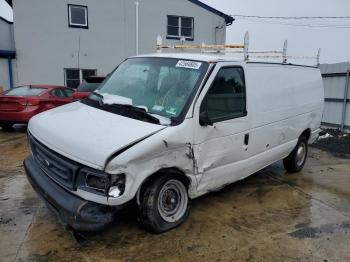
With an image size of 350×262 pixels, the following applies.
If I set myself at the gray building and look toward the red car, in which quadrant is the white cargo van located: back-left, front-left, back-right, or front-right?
front-left

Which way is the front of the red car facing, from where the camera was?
facing away from the viewer and to the right of the viewer

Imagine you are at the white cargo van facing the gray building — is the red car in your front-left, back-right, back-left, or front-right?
front-left

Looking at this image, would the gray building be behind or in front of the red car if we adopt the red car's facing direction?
in front

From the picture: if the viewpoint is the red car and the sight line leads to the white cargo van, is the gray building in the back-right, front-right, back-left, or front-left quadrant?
back-left

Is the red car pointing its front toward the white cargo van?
no

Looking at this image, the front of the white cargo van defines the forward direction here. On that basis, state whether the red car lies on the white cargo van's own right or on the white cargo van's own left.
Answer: on the white cargo van's own right

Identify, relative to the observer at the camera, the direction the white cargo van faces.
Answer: facing the viewer and to the left of the viewer

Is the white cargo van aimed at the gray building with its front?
no

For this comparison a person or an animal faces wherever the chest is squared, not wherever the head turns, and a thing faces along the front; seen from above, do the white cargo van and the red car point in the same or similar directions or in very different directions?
very different directions

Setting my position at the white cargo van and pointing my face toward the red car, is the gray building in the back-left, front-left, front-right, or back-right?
front-right

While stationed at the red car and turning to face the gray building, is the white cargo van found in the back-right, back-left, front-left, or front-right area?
back-right
